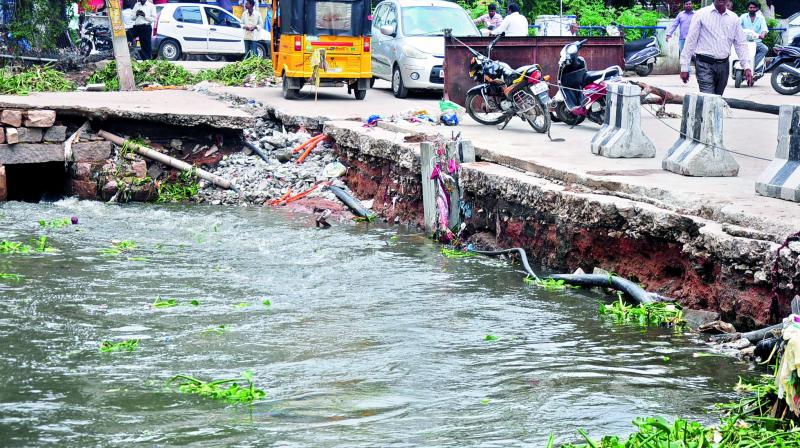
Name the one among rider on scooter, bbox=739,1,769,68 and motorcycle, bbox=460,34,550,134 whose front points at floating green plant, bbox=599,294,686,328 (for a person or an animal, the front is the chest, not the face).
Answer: the rider on scooter

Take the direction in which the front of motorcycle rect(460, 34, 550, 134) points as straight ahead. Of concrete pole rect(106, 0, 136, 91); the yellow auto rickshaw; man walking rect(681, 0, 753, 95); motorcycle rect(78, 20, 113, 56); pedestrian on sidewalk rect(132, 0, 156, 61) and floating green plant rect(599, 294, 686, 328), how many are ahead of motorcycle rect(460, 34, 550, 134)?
4

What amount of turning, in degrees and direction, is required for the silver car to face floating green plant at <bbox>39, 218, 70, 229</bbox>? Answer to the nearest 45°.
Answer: approximately 90° to its right

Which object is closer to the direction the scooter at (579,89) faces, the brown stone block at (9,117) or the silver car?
the brown stone block

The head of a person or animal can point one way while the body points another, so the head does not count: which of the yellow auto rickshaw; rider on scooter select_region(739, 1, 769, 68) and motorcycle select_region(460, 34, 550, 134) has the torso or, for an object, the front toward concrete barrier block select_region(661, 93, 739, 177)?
the rider on scooter

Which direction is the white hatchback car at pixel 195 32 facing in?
to the viewer's right

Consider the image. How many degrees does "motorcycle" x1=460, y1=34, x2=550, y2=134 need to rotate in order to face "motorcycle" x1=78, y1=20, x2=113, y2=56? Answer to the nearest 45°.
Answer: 0° — it already faces it

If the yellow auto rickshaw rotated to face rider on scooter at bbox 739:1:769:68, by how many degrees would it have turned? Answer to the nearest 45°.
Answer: approximately 45° to its right

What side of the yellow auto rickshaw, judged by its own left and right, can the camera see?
back

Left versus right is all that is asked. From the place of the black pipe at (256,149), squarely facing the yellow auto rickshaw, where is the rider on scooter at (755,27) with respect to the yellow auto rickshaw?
right

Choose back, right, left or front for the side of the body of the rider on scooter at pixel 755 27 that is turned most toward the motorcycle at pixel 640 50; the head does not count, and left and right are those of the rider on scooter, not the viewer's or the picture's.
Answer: right

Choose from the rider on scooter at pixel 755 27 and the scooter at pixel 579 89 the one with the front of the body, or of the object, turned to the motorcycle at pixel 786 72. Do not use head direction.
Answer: the rider on scooter
